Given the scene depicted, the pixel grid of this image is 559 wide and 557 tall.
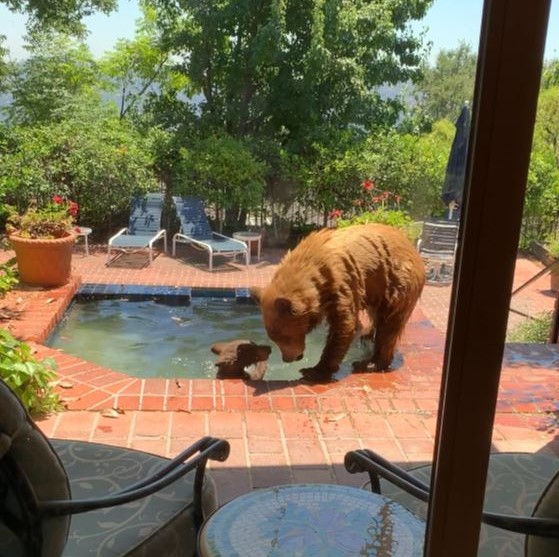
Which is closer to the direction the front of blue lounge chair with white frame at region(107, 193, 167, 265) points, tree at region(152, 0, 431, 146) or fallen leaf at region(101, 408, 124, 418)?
the fallen leaf

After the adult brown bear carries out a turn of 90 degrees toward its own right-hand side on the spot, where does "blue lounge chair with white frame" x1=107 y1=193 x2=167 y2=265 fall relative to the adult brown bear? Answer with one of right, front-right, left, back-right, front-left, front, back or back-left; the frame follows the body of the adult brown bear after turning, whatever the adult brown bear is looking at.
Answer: front

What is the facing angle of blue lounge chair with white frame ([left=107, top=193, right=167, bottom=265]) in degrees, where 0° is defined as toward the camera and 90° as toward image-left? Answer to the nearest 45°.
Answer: approximately 45°

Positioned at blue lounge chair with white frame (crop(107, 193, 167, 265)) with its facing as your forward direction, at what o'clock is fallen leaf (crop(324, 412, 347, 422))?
The fallen leaf is roughly at 10 o'clock from the blue lounge chair with white frame.

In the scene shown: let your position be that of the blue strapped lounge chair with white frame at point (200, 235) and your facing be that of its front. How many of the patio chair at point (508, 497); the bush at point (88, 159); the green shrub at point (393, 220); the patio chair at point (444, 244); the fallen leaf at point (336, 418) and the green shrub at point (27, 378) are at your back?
1

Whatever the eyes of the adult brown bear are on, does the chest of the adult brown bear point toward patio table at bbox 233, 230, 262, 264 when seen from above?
no

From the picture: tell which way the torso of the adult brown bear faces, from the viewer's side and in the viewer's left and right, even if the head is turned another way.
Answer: facing the viewer and to the left of the viewer

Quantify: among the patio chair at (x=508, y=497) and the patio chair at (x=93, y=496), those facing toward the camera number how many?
0

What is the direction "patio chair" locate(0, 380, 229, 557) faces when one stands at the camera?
facing away from the viewer and to the right of the viewer

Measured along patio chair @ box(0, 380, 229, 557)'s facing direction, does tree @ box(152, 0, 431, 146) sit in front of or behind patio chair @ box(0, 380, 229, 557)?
in front

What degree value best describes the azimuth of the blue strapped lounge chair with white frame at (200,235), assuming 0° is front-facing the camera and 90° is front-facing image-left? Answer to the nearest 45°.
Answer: approximately 315°

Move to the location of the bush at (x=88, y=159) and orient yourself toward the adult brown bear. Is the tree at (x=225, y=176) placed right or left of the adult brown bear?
left

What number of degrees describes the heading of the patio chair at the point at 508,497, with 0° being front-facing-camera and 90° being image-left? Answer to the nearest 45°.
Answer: approximately 135°

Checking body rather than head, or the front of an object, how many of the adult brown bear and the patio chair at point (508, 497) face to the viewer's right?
0
